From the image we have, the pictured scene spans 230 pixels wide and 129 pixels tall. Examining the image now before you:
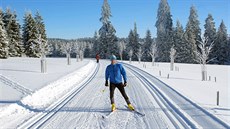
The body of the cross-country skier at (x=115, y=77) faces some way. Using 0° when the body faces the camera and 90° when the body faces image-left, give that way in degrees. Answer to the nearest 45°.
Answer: approximately 0°
